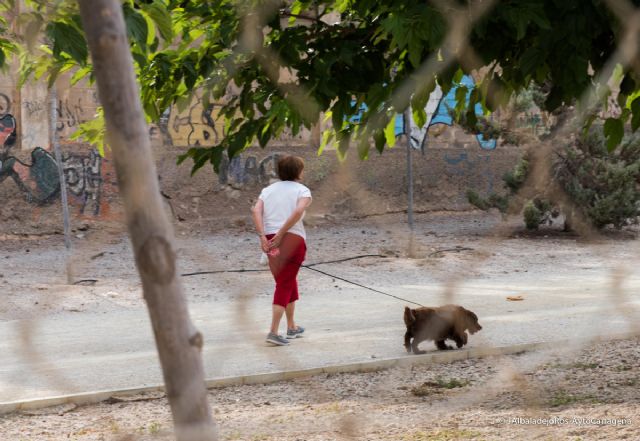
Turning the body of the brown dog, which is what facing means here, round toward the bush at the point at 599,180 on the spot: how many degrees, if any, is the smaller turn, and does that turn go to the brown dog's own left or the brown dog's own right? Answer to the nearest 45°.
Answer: approximately 90° to the brown dog's own left

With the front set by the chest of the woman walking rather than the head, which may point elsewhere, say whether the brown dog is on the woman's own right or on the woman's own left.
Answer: on the woman's own right

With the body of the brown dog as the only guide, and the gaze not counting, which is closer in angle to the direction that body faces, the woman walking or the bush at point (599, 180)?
the bush

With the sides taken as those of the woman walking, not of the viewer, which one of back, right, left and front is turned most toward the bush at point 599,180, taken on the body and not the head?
front

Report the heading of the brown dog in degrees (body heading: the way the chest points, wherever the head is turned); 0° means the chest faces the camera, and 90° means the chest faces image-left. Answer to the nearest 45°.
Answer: approximately 270°

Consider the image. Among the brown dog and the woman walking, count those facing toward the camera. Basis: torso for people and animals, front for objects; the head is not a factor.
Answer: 0

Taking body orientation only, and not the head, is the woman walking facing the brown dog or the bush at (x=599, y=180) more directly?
the bush

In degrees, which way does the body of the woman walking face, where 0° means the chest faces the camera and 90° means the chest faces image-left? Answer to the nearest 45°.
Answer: approximately 225°

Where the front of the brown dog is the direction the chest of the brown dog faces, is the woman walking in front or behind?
behind
